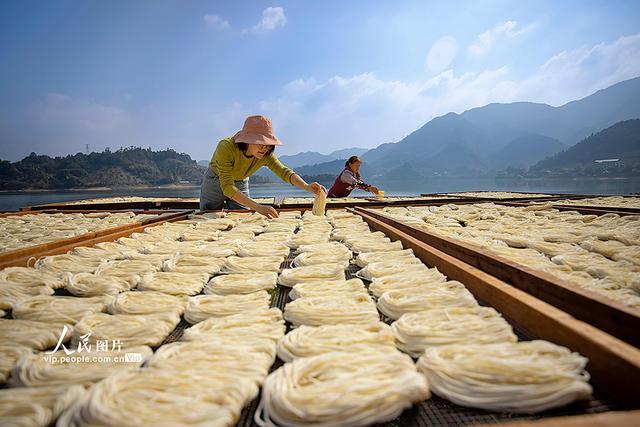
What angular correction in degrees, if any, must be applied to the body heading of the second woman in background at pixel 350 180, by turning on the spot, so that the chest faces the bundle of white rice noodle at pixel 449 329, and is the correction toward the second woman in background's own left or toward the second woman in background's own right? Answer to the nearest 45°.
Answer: approximately 90° to the second woman in background's own right

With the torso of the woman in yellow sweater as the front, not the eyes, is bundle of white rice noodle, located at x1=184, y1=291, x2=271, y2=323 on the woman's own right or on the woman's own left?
on the woman's own right

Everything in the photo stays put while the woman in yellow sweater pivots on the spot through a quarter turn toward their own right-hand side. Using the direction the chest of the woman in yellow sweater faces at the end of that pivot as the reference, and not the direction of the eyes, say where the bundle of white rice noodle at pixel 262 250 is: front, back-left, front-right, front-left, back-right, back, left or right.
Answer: front-left

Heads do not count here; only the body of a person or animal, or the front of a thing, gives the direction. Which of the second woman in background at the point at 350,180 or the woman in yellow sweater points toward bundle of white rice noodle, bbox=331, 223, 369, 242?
the woman in yellow sweater

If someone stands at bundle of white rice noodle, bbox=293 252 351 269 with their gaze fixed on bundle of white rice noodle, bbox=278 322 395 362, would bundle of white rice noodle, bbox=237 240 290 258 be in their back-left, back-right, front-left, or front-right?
back-right

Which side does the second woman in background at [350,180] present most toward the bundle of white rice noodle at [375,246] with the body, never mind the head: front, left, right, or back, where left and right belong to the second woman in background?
right

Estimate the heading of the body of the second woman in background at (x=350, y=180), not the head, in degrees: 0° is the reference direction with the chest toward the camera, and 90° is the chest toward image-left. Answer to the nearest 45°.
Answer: approximately 270°
